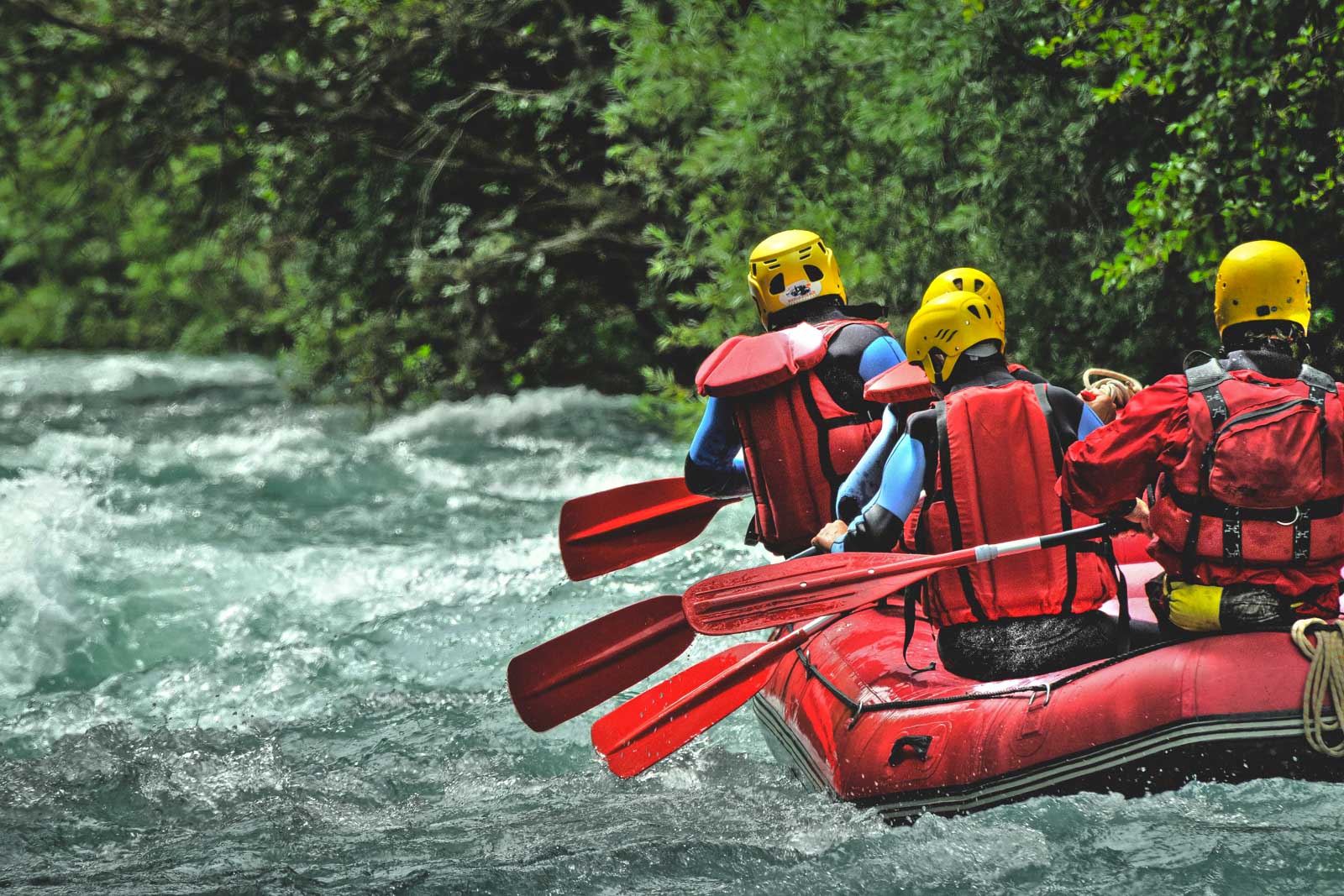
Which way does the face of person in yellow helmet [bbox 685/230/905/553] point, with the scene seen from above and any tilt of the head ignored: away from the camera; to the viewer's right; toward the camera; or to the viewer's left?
away from the camera

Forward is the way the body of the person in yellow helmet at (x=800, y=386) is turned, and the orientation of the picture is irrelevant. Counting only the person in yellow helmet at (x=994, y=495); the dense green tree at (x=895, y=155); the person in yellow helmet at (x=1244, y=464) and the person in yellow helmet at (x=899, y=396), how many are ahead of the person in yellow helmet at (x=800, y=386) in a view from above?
1

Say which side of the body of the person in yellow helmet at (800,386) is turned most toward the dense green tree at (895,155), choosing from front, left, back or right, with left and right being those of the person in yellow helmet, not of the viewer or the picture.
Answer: front

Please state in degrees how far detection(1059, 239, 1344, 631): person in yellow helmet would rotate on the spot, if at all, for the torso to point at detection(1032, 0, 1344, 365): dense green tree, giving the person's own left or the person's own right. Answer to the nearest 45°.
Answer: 0° — they already face it

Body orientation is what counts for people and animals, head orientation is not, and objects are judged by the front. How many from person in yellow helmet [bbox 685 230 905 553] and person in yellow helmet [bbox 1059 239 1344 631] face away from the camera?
2

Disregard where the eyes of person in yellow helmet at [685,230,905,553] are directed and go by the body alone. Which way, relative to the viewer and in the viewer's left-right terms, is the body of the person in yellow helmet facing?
facing away from the viewer

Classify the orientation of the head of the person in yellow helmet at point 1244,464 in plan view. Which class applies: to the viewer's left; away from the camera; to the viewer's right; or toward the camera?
away from the camera

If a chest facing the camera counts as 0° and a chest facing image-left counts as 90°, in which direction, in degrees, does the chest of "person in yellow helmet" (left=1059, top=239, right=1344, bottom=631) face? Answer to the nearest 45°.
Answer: approximately 180°

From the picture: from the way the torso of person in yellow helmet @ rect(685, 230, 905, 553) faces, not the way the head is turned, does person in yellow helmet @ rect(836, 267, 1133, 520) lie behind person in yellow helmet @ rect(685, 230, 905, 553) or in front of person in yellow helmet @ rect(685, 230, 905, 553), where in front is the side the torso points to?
behind
